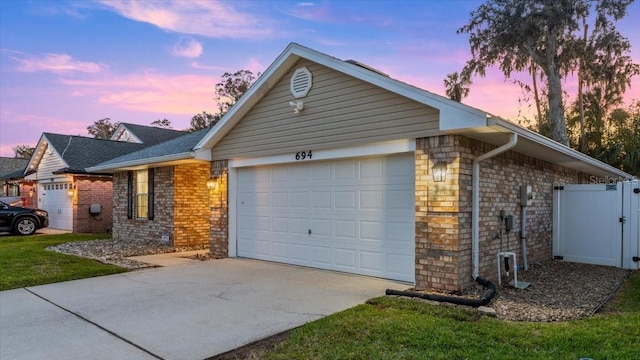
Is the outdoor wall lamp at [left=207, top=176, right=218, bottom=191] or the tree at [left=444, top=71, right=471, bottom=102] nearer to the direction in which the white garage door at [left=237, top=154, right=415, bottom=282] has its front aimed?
the outdoor wall lamp

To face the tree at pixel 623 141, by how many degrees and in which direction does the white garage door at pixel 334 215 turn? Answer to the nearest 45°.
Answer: approximately 180°

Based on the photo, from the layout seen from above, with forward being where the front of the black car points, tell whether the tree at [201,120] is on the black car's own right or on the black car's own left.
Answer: on the black car's own left

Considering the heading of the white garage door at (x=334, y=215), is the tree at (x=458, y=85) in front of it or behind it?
behind

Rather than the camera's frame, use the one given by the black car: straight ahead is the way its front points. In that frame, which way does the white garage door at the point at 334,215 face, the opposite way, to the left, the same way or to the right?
the opposite way

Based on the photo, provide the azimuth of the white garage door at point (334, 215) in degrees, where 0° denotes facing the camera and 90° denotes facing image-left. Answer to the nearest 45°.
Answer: approximately 45°

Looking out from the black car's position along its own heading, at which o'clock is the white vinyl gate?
The white vinyl gate is roughly at 2 o'clock from the black car.

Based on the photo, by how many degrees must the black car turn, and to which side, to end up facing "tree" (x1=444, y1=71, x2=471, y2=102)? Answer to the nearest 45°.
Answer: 0° — it already faces it

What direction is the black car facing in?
to the viewer's right

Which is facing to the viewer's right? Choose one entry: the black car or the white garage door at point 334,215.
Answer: the black car

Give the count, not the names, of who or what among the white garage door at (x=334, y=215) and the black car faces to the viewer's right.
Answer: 1

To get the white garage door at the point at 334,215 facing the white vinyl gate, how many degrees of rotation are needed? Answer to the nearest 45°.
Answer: approximately 135° to its left
